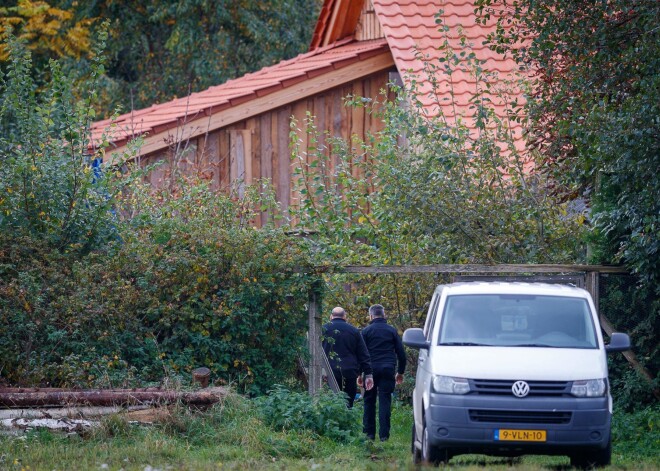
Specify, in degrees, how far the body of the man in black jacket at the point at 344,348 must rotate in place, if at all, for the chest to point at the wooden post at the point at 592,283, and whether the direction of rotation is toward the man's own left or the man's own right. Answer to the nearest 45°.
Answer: approximately 90° to the man's own right

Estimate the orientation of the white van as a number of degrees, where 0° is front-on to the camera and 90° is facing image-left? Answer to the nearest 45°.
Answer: approximately 0°

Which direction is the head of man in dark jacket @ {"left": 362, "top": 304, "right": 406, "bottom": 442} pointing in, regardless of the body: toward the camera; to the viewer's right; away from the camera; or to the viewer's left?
away from the camera

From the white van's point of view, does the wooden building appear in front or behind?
behind

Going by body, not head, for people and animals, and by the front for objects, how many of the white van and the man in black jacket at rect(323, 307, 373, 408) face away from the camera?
1

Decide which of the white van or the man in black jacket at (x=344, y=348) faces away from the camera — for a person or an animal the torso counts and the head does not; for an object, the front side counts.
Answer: the man in black jacket

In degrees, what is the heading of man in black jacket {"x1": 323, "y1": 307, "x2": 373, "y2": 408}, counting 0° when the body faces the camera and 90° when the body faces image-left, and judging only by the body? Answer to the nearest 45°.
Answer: approximately 180°

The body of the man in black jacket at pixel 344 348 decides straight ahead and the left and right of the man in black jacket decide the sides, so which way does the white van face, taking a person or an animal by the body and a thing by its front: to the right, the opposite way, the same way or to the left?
the opposite way

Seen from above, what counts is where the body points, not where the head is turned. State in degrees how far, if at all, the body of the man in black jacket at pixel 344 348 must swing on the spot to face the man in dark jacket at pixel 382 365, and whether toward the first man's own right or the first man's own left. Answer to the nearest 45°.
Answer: approximately 135° to the first man's own right

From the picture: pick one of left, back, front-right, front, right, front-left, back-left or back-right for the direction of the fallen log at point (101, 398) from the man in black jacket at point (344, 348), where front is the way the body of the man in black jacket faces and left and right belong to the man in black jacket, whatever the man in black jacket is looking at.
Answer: back-left

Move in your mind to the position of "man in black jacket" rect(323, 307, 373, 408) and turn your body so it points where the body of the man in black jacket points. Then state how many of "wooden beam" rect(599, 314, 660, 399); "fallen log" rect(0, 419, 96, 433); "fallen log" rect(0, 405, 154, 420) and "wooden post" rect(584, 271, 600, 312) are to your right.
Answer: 2

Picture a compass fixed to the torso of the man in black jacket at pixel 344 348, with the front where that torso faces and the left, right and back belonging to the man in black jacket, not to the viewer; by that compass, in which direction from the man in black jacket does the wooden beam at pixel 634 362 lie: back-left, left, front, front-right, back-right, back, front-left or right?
right
